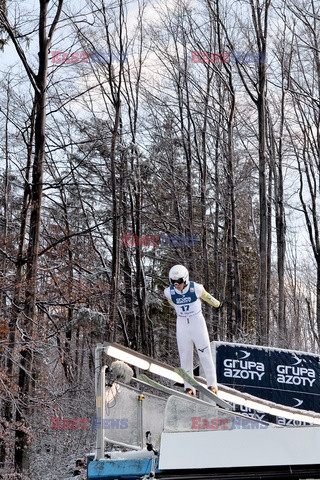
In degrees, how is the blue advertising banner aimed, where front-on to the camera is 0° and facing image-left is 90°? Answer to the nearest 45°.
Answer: approximately 0°
